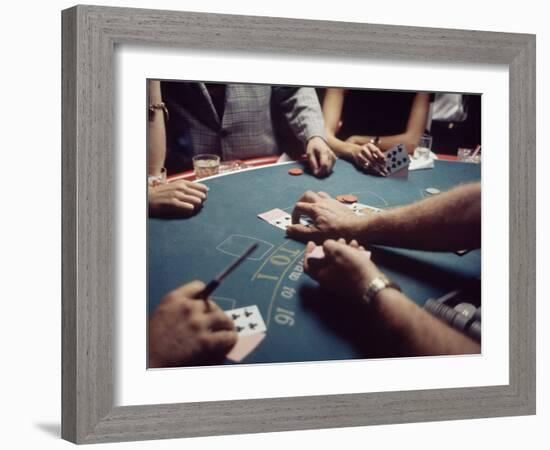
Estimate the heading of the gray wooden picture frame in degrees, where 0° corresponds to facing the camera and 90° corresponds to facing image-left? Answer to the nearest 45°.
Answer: approximately 315°
